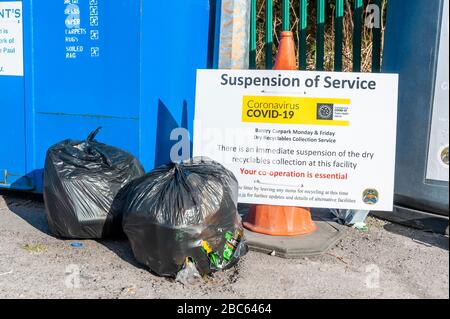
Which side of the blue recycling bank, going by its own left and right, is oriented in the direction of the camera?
front

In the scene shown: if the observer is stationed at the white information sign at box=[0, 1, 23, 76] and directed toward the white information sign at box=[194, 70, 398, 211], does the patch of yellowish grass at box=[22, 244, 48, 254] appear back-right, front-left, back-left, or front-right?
front-right

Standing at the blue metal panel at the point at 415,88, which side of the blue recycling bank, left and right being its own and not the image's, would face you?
left

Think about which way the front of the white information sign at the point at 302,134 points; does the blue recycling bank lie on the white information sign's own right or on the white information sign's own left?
on the white information sign's own right

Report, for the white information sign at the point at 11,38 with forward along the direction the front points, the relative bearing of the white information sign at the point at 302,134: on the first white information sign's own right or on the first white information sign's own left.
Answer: on the first white information sign's own left

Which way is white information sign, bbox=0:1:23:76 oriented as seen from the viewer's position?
toward the camera

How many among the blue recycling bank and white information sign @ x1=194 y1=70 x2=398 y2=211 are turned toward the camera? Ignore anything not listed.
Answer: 2

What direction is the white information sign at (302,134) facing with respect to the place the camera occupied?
facing the viewer

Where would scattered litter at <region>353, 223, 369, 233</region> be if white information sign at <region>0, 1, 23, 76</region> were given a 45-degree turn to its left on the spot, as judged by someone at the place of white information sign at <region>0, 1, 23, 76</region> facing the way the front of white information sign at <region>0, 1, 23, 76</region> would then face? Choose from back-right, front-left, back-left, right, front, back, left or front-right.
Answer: front

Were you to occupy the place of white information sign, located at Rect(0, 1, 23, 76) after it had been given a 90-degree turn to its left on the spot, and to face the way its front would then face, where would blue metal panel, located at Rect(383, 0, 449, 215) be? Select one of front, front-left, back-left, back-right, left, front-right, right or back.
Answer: front-right

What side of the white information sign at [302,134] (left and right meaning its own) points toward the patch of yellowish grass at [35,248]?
right
